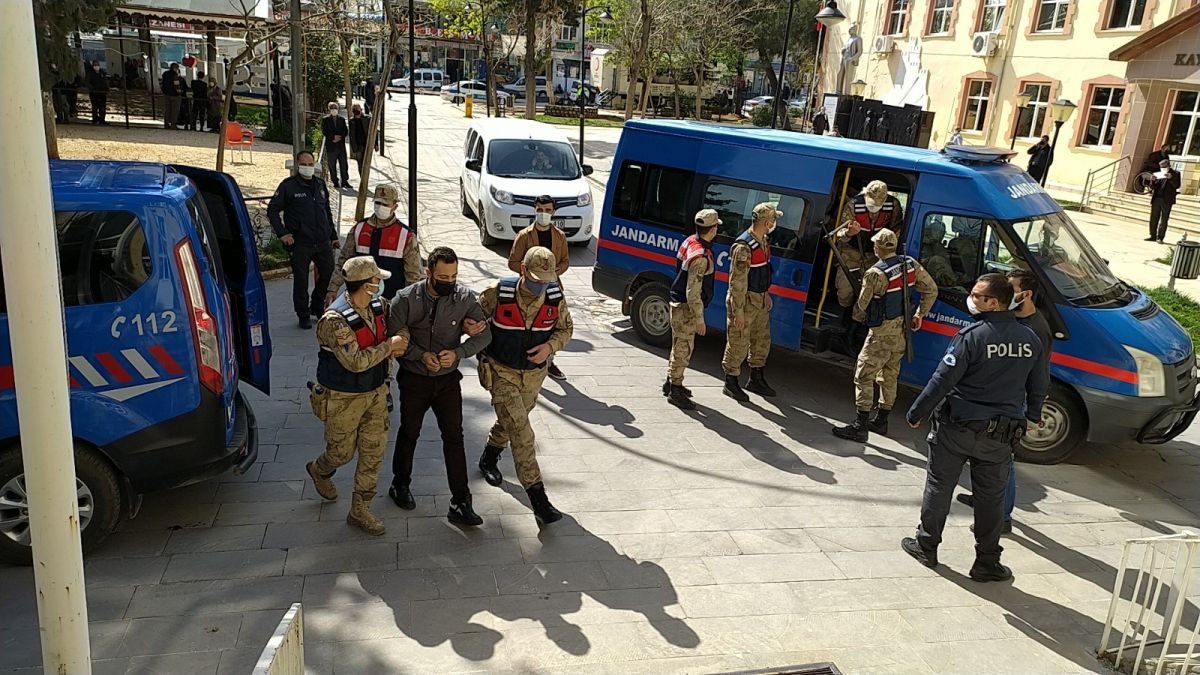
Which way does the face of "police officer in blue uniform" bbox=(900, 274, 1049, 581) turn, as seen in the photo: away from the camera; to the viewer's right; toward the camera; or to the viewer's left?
to the viewer's left

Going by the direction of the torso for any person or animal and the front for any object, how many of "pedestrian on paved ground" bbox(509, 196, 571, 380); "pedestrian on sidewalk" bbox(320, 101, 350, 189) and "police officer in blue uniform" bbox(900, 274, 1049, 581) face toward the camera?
2

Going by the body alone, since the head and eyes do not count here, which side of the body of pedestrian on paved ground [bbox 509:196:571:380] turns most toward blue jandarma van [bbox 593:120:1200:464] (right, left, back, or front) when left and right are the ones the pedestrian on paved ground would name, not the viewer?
left

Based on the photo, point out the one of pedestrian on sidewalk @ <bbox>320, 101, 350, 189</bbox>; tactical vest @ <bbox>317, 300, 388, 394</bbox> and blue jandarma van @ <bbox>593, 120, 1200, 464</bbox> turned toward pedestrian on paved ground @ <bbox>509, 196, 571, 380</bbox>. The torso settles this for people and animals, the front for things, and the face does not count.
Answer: pedestrian on sidewalk @ <bbox>320, 101, 350, 189</bbox>

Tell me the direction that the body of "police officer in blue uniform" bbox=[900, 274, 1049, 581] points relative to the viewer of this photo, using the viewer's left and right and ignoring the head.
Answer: facing away from the viewer and to the left of the viewer

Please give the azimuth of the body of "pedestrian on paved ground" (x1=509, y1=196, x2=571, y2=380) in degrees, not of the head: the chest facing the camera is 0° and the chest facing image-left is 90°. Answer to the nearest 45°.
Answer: approximately 0°

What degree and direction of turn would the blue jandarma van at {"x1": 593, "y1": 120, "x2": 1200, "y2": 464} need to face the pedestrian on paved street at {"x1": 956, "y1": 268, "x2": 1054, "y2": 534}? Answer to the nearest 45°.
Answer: approximately 45° to its right

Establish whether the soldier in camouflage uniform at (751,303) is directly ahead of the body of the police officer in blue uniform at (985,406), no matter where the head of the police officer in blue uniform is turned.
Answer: yes

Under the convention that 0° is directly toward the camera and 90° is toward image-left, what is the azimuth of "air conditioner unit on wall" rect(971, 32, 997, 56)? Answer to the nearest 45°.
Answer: approximately 45°

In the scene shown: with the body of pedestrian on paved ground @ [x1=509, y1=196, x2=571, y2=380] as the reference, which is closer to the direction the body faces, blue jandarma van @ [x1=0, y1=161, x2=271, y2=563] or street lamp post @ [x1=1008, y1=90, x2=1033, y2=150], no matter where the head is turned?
the blue jandarma van

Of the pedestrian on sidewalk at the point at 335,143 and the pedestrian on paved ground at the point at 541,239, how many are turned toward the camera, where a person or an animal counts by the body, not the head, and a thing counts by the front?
2

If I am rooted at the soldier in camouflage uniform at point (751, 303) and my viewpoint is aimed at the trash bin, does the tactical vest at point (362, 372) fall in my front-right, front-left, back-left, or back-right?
back-right
